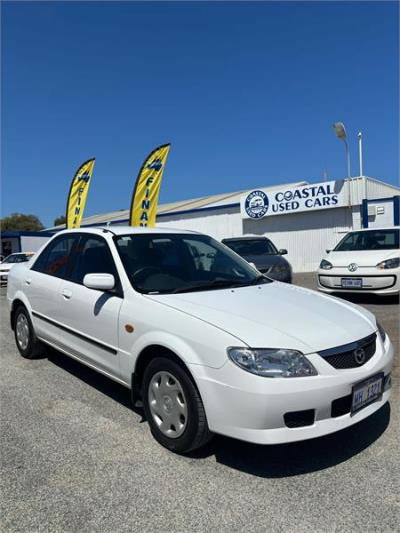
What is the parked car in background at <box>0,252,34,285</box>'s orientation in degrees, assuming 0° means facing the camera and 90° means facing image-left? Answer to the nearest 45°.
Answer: approximately 45°

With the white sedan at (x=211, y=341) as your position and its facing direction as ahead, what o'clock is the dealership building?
The dealership building is roughly at 8 o'clock from the white sedan.

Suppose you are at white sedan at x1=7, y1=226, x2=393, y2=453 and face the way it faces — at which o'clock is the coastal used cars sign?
The coastal used cars sign is roughly at 8 o'clock from the white sedan.

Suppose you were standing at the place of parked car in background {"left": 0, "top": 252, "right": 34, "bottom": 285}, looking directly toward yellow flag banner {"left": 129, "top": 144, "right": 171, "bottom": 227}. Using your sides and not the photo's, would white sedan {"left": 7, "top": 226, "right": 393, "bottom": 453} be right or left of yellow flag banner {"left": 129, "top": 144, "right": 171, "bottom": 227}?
right

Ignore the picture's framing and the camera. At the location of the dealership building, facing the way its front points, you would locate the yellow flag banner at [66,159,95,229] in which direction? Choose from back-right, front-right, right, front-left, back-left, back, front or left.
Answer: front-right

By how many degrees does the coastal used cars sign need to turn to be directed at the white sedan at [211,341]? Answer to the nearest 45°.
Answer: approximately 45° to its left

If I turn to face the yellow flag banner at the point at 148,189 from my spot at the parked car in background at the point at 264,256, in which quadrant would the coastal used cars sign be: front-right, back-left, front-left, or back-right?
back-right

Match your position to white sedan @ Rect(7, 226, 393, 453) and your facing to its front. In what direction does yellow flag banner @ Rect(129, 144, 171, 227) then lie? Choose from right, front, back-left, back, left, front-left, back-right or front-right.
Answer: back-left

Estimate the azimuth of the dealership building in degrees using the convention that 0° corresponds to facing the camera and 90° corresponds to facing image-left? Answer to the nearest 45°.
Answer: approximately 45°

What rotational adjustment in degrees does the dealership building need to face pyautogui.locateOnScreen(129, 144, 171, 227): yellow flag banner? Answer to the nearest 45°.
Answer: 0° — it already faces it

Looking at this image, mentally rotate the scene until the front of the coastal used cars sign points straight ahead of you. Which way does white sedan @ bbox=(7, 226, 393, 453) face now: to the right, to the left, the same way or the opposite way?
to the left

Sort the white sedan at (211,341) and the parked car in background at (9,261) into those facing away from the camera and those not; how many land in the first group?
0

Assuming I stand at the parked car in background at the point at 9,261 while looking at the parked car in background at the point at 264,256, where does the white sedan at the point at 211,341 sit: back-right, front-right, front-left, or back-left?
front-right

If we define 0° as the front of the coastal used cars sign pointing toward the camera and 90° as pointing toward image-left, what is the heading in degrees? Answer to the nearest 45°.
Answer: approximately 45°
